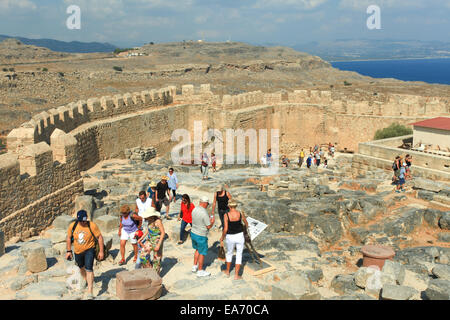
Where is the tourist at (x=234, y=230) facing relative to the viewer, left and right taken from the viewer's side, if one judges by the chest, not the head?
facing away from the viewer

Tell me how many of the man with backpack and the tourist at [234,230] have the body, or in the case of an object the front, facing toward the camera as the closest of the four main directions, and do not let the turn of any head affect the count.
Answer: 1

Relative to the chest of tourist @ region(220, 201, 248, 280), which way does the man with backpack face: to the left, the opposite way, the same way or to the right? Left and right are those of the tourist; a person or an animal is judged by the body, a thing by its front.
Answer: the opposite way

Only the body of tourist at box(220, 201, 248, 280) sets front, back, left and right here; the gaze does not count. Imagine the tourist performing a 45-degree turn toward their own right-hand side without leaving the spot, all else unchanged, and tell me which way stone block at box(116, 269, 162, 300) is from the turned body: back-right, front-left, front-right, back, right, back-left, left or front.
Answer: back

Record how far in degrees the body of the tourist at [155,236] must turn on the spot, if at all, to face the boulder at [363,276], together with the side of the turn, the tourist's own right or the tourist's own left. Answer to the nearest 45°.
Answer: approximately 135° to the tourist's own left

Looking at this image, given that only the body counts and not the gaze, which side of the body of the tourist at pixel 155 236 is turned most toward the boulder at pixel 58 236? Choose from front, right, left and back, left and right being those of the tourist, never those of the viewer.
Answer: right

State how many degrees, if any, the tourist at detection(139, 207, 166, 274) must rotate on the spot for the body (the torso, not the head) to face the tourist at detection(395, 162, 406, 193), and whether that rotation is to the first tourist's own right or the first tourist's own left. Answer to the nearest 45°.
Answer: approximately 180°

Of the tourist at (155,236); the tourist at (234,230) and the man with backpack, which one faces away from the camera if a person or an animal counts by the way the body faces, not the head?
the tourist at (234,230)

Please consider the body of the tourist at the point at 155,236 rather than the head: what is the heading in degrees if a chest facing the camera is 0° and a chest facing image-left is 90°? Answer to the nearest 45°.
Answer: approximately 45°

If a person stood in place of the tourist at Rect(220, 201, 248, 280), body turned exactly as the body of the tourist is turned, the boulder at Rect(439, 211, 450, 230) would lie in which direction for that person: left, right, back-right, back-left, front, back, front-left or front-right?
front-right

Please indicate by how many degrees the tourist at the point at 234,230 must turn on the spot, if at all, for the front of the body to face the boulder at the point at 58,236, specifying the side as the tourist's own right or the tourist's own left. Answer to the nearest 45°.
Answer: approximately 45° to the tourist's own left

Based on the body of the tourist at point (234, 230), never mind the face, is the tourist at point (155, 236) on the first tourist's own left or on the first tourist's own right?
on the first tourist's own left
